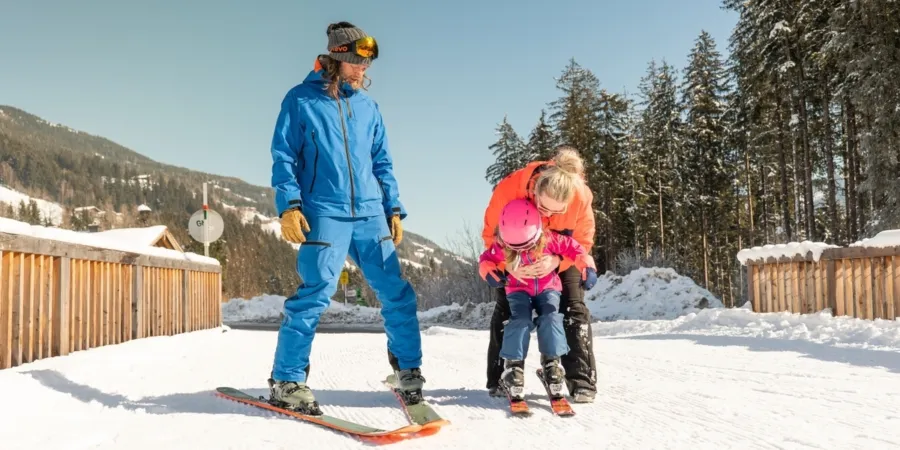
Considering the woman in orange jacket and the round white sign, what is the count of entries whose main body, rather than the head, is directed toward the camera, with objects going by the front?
2

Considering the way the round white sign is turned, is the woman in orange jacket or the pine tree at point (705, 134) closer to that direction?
the woman in orange jacket

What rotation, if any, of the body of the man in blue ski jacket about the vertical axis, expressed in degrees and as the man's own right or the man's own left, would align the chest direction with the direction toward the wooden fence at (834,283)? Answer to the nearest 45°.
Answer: approximately 90° to the man's own left

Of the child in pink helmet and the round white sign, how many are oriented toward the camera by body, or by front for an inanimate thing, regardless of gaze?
2

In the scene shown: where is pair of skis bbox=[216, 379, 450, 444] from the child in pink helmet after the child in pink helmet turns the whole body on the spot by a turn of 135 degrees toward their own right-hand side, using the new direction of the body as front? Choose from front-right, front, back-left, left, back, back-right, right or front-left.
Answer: left

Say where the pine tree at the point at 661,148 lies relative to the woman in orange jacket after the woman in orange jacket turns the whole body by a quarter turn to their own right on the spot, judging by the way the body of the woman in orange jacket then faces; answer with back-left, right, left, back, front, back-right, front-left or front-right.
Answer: right

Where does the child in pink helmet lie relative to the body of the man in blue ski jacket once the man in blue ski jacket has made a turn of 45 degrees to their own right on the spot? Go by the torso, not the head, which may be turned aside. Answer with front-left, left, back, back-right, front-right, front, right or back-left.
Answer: left

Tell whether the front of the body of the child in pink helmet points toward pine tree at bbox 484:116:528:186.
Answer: no

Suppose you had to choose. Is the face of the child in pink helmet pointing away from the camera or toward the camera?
toward the camera

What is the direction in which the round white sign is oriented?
toward the camera

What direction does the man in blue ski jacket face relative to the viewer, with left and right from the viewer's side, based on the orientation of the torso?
facing the viewer and to the right of the viewer

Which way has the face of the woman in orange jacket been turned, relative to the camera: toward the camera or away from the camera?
toward the camera

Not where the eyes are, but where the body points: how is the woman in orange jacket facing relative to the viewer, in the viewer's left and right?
facing the viewer

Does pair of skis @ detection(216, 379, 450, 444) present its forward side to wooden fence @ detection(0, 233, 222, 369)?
no

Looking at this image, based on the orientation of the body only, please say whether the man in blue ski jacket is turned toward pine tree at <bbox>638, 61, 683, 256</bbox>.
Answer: no
